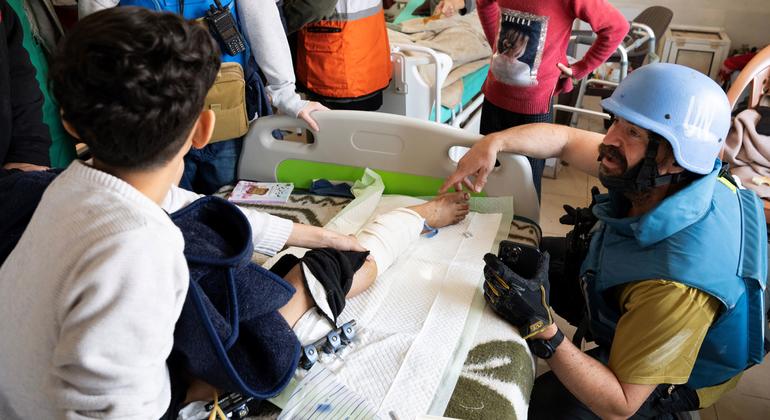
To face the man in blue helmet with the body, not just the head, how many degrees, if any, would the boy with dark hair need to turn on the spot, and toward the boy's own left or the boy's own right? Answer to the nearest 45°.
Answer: approximately 45° to the boy's own right

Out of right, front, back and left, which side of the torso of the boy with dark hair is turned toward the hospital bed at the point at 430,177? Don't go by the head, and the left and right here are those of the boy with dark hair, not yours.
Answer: front

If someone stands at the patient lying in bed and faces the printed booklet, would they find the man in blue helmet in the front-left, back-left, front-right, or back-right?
back-right

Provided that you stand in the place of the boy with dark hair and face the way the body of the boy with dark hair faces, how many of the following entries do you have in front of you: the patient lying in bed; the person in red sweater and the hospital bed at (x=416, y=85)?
3

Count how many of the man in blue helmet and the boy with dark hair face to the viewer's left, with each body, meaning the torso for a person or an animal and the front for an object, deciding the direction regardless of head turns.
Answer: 1

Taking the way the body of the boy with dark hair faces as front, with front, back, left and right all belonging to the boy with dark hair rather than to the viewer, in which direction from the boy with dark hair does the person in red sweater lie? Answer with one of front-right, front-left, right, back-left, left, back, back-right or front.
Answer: front

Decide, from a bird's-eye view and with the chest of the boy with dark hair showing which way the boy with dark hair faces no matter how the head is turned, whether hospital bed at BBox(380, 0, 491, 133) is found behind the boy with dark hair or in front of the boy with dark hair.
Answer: in front

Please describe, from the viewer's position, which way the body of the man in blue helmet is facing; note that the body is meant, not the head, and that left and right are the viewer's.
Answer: facing to the left of the viewer

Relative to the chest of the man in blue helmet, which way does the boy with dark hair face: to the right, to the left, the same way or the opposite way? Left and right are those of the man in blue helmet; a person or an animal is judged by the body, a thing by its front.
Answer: to the right

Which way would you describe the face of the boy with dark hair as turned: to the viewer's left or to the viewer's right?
to the viewer's right

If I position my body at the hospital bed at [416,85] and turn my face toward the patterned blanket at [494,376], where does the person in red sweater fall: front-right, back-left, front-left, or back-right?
front-left

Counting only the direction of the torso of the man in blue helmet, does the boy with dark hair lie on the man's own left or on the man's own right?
on the man's own left

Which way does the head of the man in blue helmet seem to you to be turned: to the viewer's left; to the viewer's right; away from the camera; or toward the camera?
to the viewer's left

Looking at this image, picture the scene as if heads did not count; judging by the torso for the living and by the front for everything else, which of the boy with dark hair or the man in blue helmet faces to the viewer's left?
the man in blue helmet

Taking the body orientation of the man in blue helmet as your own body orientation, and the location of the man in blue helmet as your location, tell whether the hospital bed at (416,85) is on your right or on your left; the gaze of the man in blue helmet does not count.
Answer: on your right

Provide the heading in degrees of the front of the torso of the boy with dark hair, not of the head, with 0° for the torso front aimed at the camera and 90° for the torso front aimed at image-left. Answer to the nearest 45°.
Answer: approximately 225°
